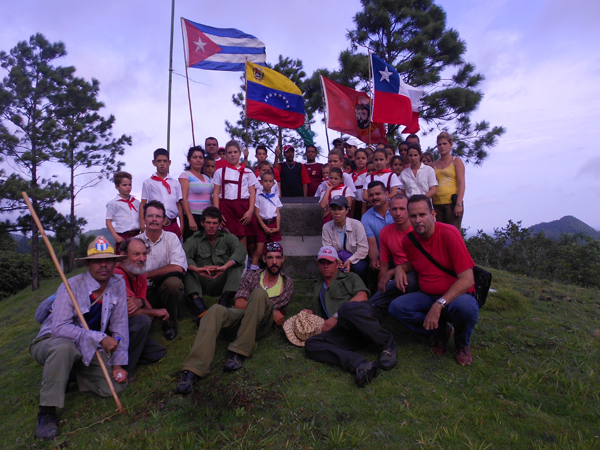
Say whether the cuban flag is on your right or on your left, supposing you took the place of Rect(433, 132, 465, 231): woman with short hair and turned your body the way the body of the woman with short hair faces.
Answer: on your right

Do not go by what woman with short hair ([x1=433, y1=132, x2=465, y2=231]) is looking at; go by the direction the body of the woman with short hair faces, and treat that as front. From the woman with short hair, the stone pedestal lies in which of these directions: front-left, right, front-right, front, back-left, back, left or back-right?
front-right

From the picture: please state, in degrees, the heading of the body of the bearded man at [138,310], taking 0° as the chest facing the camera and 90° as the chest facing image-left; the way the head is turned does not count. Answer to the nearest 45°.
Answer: approximately 315°

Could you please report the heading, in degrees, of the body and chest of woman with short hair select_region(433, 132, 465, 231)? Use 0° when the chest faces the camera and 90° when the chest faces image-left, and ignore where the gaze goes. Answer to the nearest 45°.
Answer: approximately 45°

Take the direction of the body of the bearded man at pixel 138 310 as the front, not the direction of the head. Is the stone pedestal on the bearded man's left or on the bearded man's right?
on the bearded man's left
